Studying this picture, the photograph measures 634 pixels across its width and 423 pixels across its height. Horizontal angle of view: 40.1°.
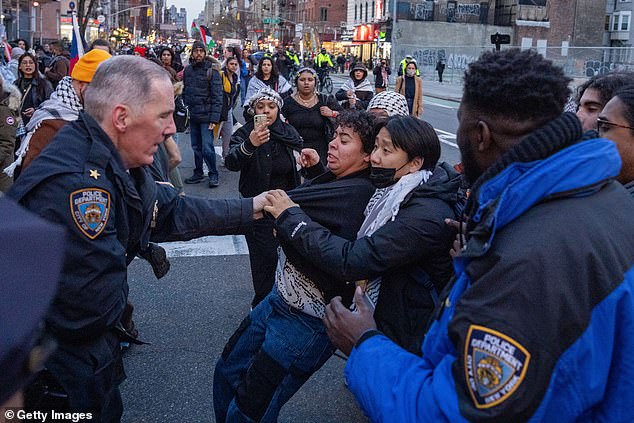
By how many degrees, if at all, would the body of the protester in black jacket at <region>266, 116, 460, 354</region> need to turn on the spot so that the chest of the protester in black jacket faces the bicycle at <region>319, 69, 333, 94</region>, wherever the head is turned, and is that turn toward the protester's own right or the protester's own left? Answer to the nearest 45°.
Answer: approximately 90° to the protester's own right

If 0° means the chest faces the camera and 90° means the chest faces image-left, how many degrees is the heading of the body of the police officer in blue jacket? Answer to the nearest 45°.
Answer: approximately 135°

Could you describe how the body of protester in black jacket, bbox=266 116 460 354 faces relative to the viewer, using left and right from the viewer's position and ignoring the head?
facing to the left of the viewer

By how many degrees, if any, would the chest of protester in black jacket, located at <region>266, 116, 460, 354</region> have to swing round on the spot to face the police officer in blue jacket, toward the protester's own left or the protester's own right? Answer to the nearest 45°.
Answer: approximately 90° to the protester's own left

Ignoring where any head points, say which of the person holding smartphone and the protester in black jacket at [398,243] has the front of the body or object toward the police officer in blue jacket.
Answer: the person holding smartphone

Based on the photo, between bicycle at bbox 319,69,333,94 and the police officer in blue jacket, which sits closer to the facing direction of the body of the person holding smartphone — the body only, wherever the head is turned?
the police officer in blue jacket

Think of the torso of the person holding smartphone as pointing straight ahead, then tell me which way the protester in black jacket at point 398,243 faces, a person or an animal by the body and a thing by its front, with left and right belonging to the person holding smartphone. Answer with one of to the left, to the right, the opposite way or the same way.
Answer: to the right

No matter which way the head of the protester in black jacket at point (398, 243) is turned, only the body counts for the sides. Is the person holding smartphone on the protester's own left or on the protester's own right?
on the protester's own right
